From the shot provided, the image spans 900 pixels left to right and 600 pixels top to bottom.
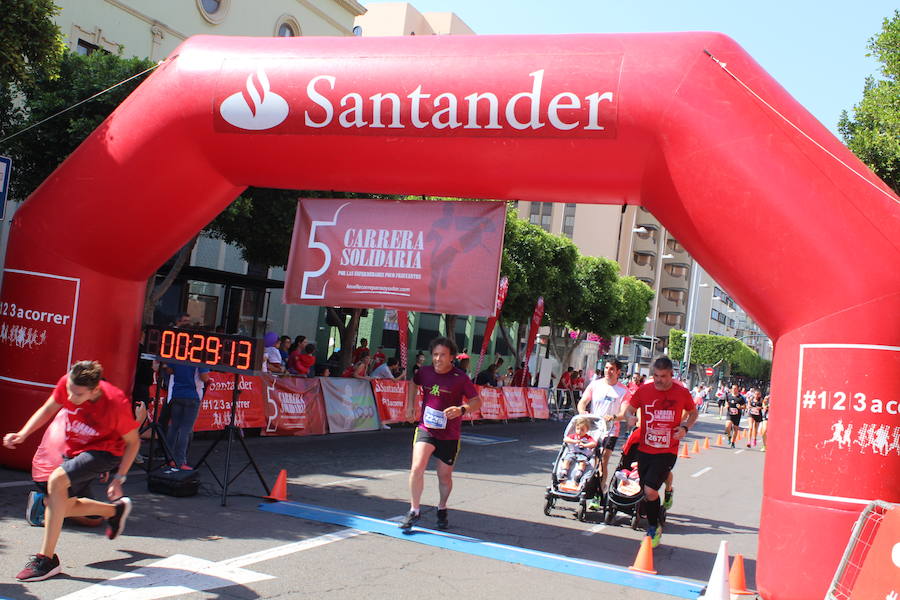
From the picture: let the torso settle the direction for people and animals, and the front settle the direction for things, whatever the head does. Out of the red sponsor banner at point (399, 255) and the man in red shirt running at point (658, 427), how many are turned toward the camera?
2

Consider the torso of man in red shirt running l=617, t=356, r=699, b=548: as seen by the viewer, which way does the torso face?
toward the camera

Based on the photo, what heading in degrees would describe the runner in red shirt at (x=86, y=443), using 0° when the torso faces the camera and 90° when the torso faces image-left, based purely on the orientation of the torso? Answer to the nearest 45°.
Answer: approximately 45°

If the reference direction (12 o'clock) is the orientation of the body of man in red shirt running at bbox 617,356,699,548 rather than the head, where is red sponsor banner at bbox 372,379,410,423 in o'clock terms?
The red sponsor banner is roughly at 5 o'clock from the man in red shirt running.

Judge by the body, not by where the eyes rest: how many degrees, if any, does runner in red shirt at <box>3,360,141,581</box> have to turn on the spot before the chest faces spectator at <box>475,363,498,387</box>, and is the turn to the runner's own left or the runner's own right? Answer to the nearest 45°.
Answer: approximately 180°

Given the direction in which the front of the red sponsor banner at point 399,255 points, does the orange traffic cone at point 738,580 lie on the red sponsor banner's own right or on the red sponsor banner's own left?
on the red sponsor banner's own left

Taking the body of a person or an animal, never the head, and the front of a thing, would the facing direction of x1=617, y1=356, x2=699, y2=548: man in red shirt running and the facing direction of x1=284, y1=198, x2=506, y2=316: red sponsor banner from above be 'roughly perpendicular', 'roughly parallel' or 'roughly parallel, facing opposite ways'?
roughly parallel

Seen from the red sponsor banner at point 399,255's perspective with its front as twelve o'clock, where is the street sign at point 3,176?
The street sign is roughly at 3 o'clock from the red sponsor banner.

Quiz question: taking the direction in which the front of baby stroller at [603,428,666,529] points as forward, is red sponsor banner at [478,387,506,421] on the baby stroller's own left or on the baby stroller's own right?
on the baby stroller's own right
